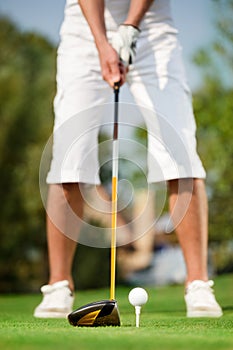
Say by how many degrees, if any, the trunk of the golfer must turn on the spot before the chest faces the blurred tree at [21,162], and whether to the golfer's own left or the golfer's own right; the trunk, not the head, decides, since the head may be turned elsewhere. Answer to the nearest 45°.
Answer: approximately 180°

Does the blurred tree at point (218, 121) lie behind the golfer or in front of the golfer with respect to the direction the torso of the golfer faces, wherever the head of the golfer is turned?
behind

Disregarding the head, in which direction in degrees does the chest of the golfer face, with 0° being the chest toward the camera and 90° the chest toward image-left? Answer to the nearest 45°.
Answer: approximately 0°
